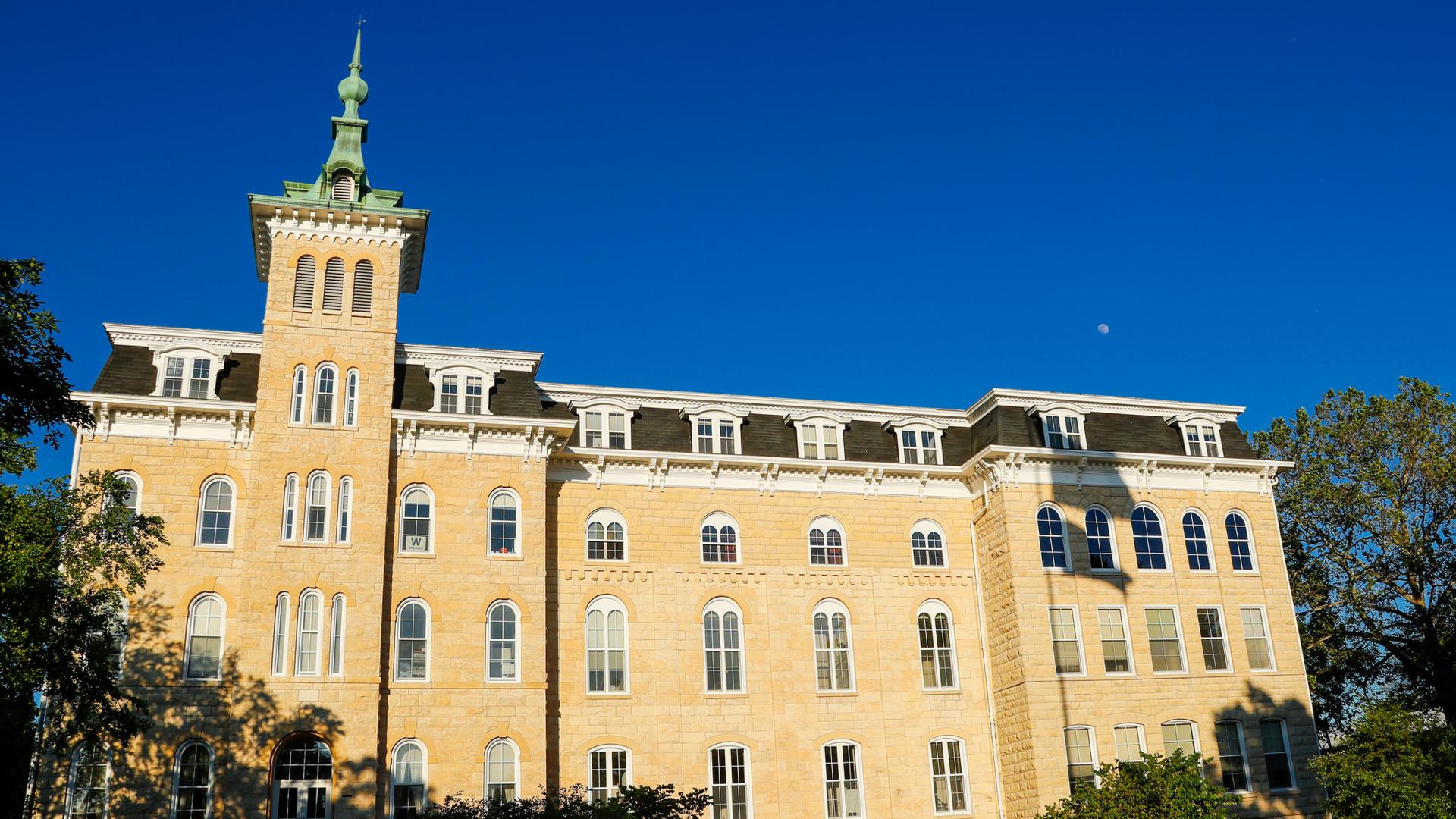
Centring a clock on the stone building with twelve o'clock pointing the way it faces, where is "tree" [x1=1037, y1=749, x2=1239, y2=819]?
The tree is roughly at 10 o'clock from the stone building.

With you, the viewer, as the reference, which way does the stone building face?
facing the viewer

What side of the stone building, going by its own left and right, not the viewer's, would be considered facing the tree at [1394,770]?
left

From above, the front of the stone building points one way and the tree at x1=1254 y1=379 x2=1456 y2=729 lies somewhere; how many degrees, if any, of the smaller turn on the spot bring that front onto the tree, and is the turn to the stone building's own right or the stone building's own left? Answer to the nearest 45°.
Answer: approximately 90° to the stone building's own left
